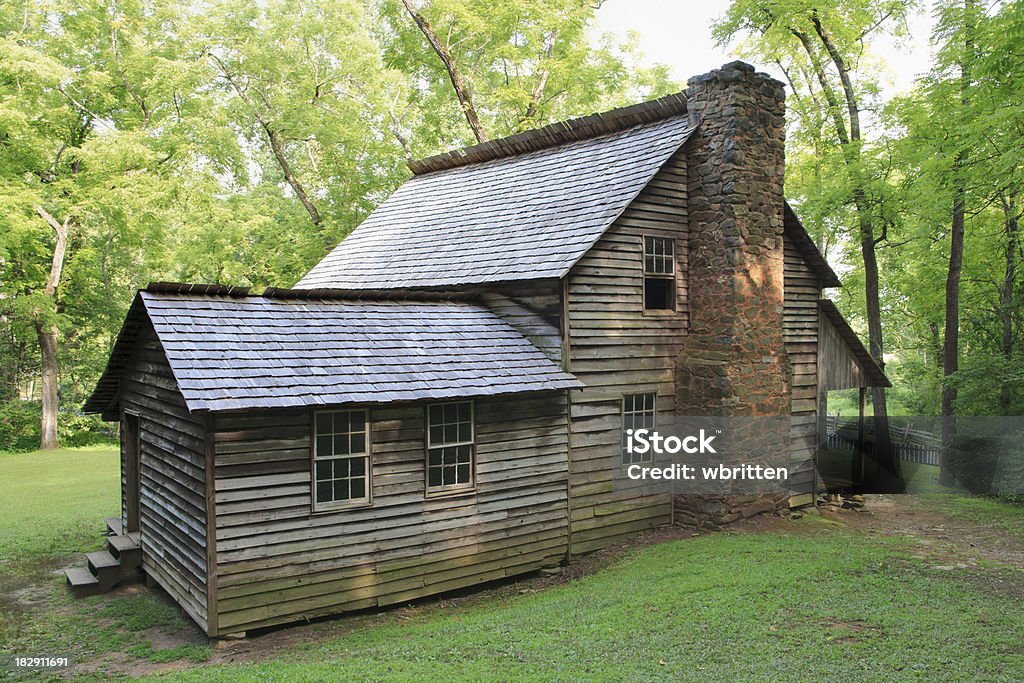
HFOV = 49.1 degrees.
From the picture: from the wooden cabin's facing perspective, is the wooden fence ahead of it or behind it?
ahead

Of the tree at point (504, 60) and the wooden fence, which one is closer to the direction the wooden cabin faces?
the wooden fence

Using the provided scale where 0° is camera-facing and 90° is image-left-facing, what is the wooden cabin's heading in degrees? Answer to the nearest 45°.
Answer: approximately 225°

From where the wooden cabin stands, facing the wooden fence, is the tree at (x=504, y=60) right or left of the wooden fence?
left

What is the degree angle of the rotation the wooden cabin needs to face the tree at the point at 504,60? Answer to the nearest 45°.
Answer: approximately 45° to its left
